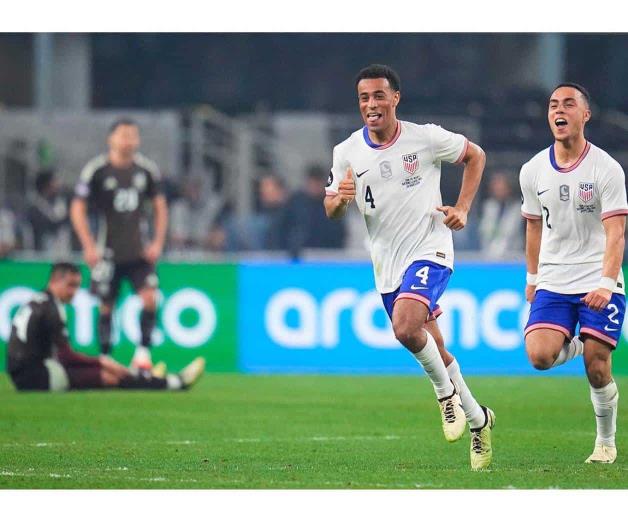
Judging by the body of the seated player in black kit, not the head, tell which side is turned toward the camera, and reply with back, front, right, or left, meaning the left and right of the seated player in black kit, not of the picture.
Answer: right

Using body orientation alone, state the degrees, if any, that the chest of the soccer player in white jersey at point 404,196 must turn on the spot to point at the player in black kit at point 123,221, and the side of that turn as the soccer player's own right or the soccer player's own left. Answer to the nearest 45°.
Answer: approximately 90° to the soccer player's own right

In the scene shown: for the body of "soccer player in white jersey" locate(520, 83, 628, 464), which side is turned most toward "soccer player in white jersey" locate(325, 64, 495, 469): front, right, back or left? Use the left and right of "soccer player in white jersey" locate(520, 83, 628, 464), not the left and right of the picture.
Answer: right

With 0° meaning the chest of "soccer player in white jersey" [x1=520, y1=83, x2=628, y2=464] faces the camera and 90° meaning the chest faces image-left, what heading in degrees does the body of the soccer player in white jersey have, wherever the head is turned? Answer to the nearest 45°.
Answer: approximately 0°

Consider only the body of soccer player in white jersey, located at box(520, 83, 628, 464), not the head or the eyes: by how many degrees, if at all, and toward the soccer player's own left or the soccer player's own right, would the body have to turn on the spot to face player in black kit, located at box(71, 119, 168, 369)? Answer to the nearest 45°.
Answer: approximately 135° to the soccer player's own right

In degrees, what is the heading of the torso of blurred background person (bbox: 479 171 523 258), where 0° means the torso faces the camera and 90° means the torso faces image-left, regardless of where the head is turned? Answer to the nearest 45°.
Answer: approximately 0°

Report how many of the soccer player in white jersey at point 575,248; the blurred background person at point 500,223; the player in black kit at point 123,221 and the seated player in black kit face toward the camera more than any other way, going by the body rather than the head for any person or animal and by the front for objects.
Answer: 3

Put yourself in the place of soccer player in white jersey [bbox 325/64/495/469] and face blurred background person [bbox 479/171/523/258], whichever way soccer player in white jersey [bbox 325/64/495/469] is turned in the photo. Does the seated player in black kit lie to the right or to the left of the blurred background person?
left

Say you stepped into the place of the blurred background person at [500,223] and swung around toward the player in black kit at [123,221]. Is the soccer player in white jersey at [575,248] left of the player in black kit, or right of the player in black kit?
left

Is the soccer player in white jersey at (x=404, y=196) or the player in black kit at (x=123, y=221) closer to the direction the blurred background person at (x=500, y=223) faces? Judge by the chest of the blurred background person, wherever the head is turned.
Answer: the soccer player in white jersey

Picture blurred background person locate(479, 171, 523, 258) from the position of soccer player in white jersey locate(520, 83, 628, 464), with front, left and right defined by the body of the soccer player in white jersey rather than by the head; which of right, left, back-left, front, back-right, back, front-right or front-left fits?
back
